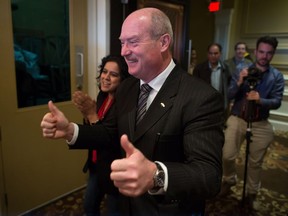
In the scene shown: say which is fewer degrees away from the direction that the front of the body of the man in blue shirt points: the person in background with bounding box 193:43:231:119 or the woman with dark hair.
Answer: the woman with dark hair

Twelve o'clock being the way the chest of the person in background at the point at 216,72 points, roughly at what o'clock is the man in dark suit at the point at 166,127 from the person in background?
The man in dark suit is roughly at 12 o'clock from the person in background.

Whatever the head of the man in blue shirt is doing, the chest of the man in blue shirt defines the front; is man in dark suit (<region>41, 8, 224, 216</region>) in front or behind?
in front

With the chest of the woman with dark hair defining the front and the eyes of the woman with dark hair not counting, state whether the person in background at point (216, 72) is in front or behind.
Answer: behind

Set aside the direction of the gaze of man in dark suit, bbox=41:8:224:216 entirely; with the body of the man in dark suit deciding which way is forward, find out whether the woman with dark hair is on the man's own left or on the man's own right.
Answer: on the man's own right
